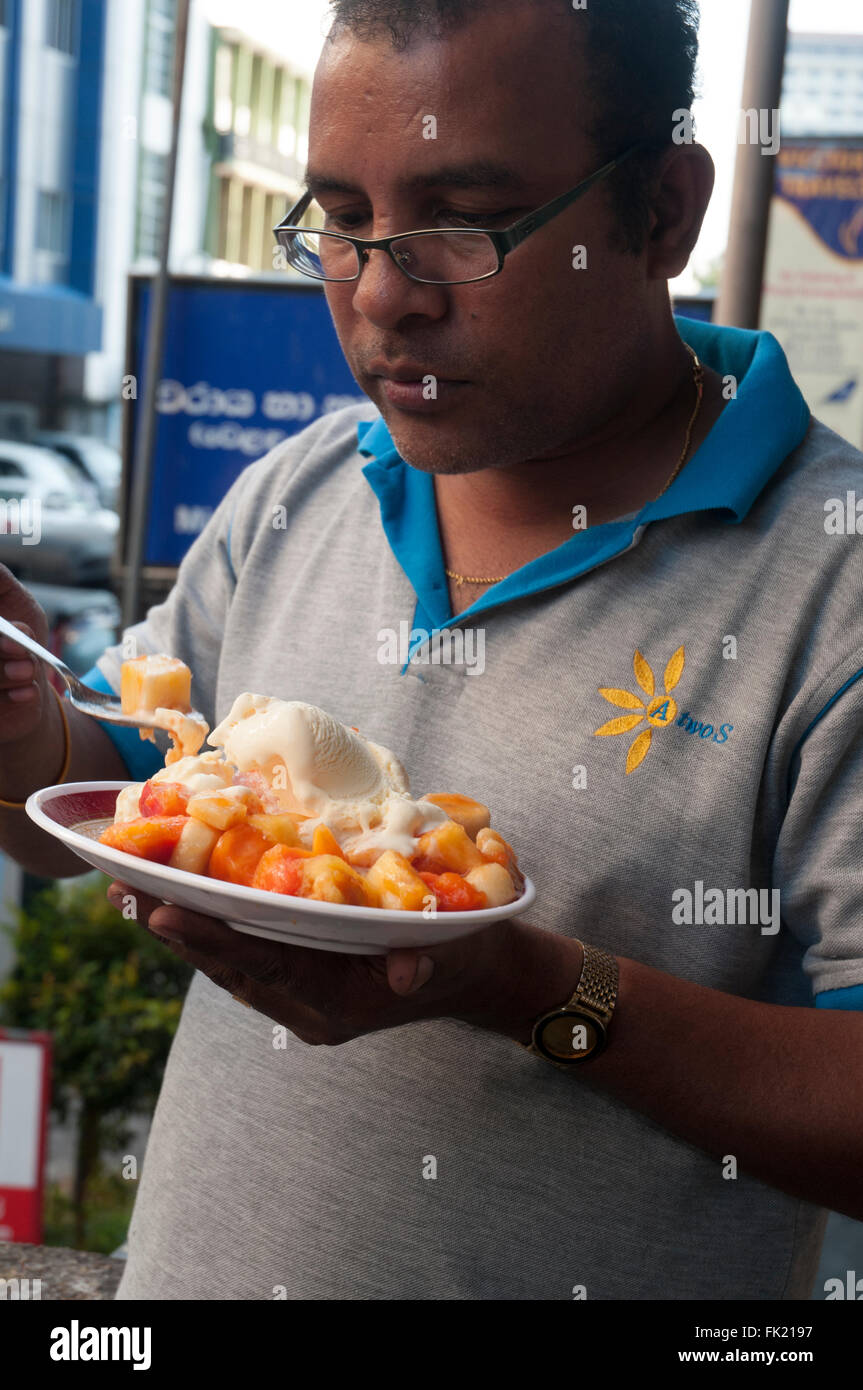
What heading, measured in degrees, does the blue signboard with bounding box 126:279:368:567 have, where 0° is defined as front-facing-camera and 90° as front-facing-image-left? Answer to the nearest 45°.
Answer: approximately 0°

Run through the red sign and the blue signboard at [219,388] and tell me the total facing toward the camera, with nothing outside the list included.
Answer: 2

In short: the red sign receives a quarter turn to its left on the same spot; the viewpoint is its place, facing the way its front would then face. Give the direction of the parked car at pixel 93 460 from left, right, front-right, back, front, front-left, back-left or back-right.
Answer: left

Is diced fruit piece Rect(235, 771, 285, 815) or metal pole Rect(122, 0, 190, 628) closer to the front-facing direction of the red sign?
the diced fruit piece

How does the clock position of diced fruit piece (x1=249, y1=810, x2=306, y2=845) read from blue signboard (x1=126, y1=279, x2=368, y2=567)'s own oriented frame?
The diced fruit piece is roughly at 12 o'clock from the blue signboard.

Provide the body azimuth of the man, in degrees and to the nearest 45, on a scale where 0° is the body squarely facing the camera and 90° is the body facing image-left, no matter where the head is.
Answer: approximately 45°

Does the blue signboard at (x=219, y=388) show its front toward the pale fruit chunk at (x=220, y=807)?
yes
